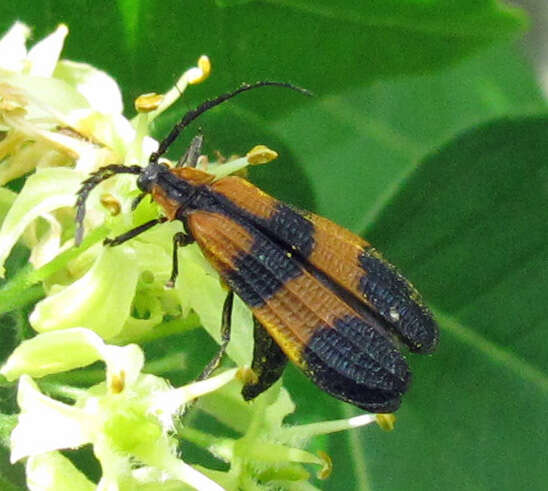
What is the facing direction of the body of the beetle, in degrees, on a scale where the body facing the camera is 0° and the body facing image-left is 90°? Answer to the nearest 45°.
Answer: approximately 135°

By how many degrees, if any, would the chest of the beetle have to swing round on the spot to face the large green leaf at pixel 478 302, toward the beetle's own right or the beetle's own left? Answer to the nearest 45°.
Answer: approximately 90° to the beetle's own right
